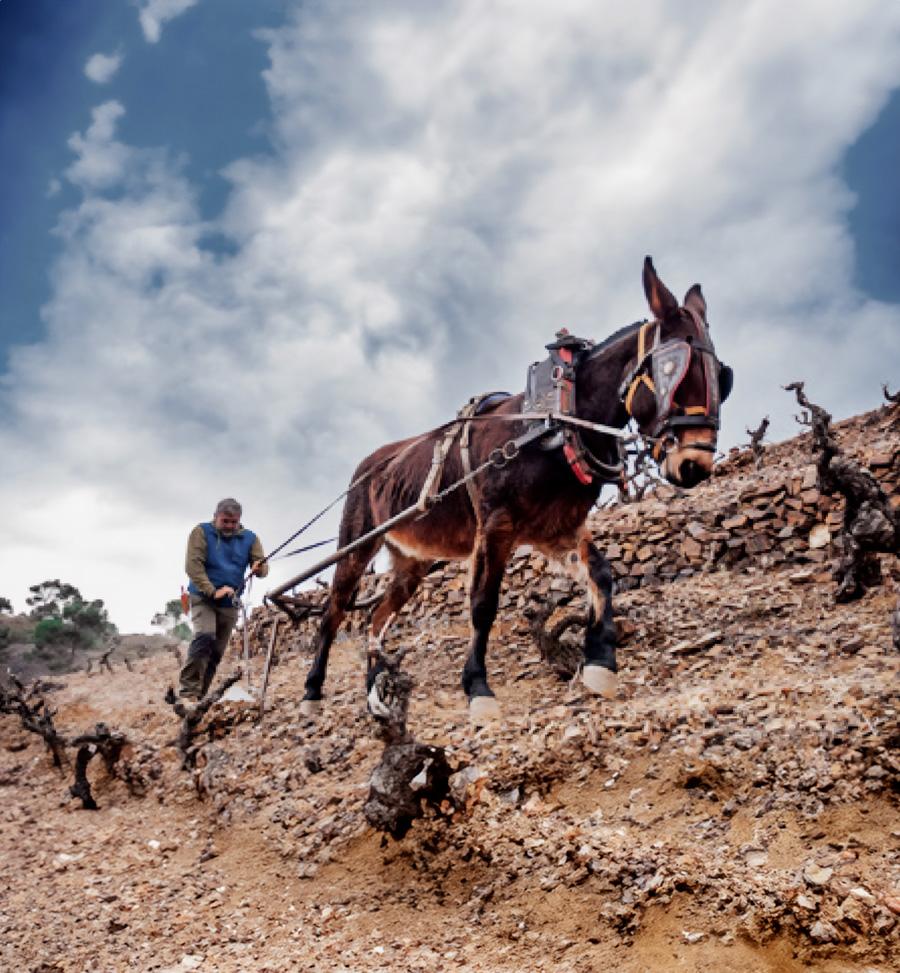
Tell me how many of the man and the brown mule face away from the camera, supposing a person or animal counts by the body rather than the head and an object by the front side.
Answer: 0

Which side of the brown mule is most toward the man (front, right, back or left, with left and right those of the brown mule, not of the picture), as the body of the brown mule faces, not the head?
back

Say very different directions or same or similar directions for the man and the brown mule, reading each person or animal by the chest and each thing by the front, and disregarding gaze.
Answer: same or similar directions

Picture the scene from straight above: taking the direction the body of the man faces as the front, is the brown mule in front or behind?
in front

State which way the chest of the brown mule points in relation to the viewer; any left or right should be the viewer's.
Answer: facing the viewer and to the right of the viewer

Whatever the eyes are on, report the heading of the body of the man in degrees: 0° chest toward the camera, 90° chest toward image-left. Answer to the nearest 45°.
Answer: approximately 315°
